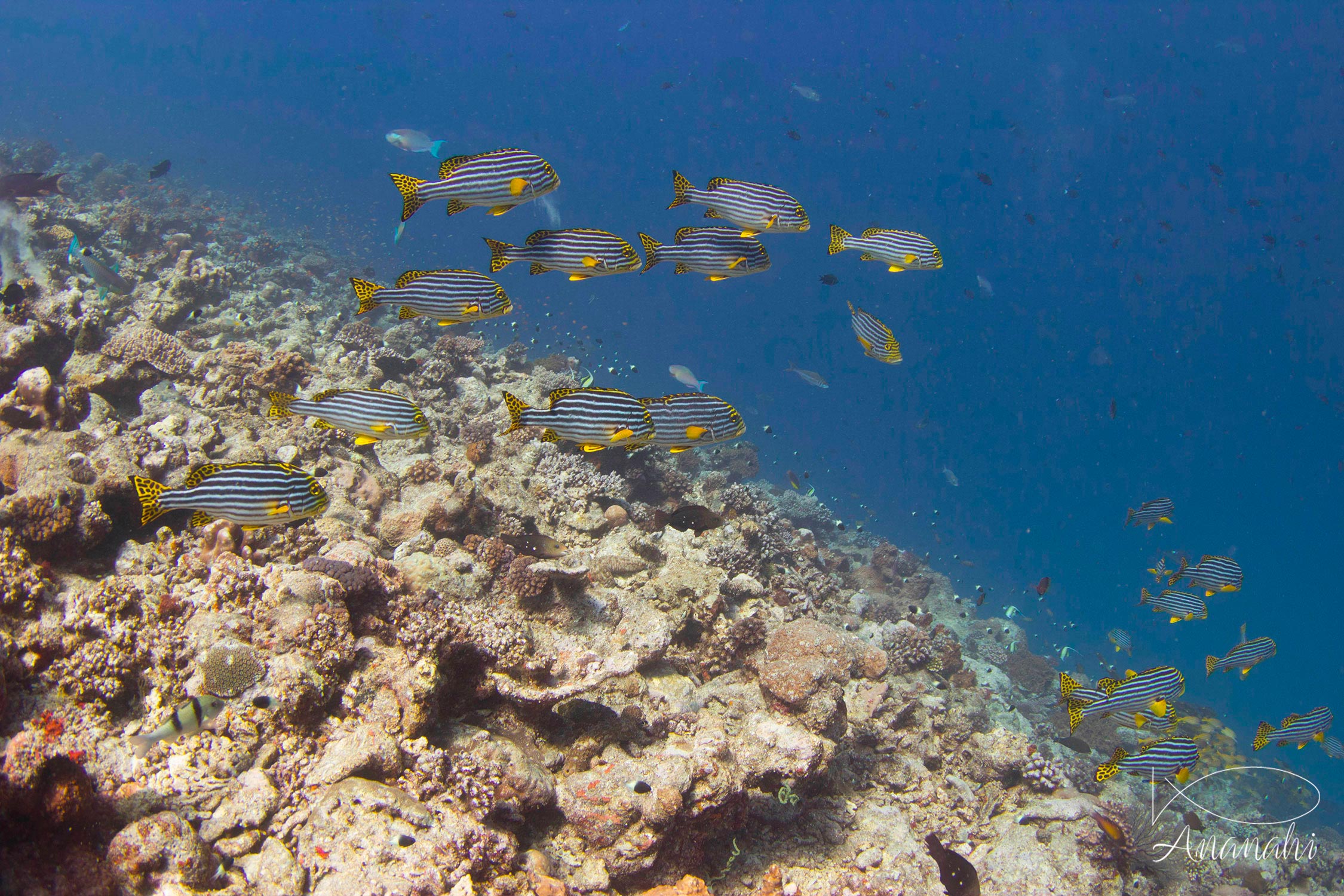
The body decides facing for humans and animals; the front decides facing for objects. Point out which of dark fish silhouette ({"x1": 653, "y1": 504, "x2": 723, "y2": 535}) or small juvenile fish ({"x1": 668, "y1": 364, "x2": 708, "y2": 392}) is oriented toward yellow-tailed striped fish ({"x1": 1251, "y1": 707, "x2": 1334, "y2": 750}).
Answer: the dark fish silhouette

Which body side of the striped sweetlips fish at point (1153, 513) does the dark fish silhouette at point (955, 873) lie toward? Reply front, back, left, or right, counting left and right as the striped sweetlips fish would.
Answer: right

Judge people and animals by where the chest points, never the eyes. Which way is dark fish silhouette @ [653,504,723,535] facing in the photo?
to the viewer's right

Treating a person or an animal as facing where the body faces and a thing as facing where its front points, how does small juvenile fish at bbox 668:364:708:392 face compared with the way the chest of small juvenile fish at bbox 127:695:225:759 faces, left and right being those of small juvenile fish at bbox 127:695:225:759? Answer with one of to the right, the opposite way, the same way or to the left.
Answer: the opposite way

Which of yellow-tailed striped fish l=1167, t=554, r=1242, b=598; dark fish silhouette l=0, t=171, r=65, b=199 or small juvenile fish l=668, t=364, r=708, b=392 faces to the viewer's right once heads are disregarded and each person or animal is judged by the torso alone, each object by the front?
the yellow-tailed striped fish

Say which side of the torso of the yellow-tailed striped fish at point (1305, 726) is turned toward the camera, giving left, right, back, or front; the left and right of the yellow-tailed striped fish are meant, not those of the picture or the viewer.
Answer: right

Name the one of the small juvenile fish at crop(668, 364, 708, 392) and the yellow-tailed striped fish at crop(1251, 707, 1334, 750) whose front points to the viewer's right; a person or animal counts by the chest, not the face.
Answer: the yellow-tailed striped fish

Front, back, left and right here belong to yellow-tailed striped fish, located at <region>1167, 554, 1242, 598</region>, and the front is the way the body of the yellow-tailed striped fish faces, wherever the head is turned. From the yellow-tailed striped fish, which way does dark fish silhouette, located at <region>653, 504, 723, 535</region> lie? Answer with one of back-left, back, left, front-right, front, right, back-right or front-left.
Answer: back-right

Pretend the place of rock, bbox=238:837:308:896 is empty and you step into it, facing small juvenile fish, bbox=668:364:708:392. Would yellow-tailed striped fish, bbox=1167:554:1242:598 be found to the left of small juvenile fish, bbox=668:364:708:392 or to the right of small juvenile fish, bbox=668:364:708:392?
right

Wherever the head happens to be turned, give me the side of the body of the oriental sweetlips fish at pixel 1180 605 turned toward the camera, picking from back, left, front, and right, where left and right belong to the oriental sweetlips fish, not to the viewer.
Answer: right

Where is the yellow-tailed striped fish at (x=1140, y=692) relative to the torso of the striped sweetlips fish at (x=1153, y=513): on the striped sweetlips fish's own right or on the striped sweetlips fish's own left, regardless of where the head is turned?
on the striped sweetlips fish's own right
